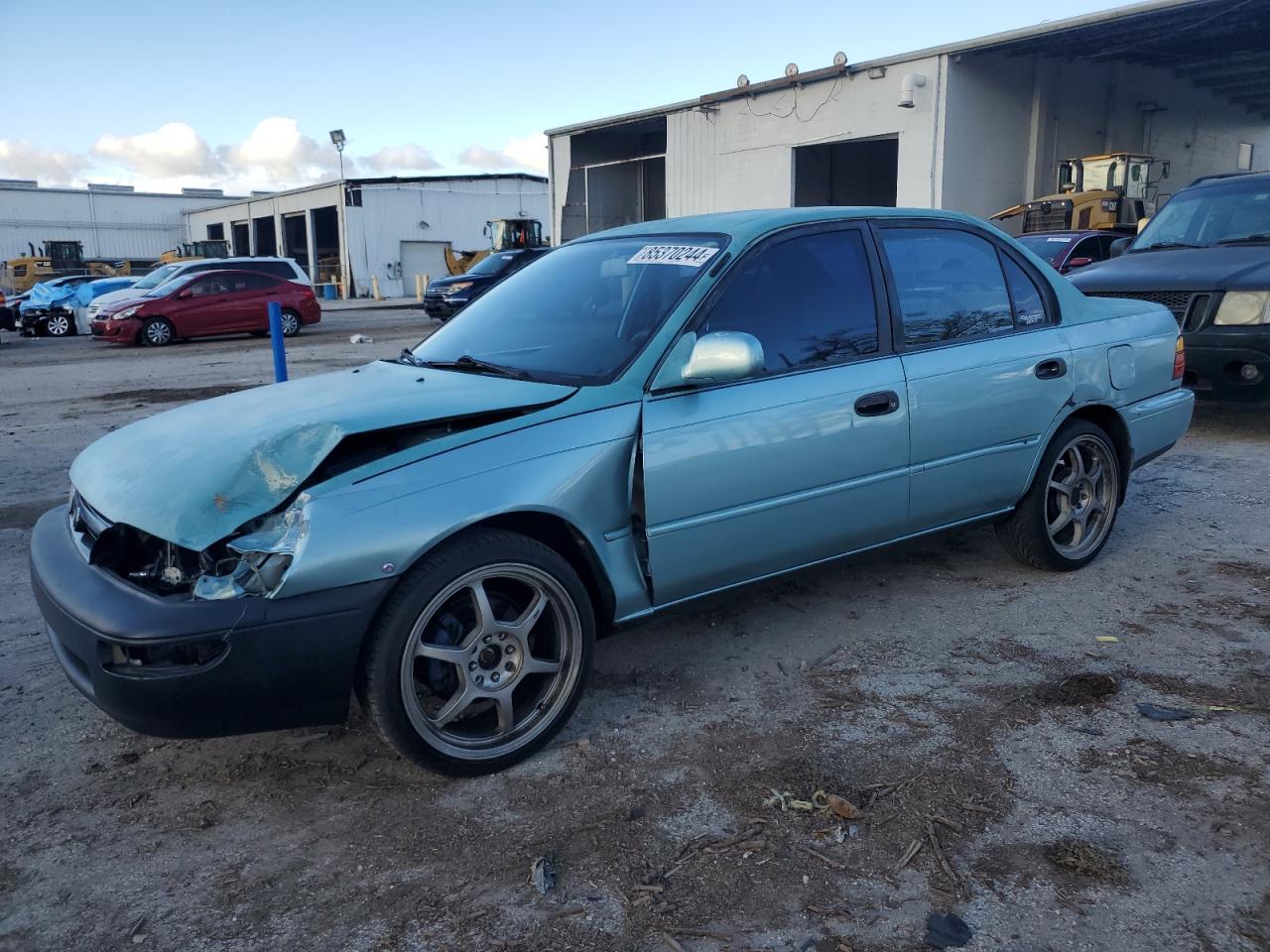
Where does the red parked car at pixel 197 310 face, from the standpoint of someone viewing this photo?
facing the viewer and to the left of the viewer

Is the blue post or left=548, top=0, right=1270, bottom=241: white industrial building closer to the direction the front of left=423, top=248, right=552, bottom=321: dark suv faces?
the blue post

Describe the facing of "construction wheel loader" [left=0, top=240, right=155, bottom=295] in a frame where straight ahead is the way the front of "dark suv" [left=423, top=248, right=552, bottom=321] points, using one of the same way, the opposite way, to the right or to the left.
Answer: the opposite way

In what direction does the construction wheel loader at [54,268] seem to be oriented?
to the viewer's right
